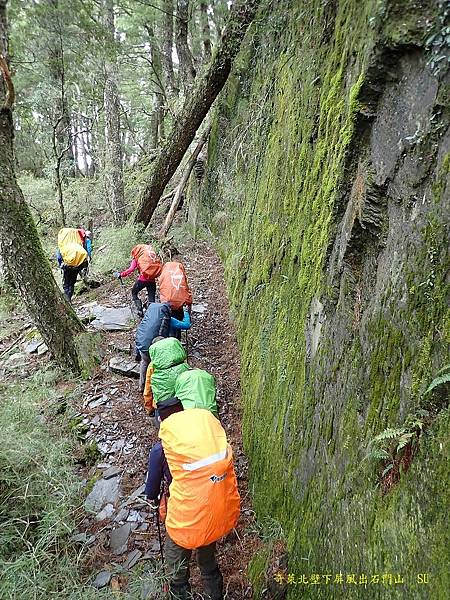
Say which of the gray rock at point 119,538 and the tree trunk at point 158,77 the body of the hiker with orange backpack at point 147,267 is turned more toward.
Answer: the tree trunk

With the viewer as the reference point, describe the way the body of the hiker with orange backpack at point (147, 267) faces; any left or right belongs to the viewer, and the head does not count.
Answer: facing away from the viewer and to the left of the viewer

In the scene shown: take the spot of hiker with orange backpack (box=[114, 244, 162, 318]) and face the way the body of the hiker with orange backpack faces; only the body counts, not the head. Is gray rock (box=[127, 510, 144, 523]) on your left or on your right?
on your left

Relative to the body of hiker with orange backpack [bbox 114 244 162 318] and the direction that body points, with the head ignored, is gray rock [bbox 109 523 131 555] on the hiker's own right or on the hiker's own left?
on the hiker's own left

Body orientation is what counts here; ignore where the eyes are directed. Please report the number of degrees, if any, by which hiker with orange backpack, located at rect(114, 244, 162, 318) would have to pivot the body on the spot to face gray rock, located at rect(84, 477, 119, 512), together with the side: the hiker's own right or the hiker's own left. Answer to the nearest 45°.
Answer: approximately 135° to the hiker's own left

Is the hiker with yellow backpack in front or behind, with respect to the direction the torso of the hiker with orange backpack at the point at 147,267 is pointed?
in front

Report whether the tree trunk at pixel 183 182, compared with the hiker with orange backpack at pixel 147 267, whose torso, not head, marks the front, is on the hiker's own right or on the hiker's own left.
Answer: on the hiker's own right

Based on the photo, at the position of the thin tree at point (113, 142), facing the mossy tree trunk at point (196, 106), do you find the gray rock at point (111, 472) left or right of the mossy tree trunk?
right

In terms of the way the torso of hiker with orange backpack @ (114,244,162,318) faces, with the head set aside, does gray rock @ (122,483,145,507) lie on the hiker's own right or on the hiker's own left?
on the hiker's own left

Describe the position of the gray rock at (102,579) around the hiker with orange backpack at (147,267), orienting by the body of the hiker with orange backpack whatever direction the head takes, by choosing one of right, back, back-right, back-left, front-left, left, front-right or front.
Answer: back-left

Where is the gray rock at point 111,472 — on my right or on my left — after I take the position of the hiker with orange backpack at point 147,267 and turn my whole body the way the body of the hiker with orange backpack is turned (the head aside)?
on my left

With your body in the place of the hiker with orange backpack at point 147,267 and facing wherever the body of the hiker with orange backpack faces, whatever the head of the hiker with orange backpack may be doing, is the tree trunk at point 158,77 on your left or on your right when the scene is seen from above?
on your right
